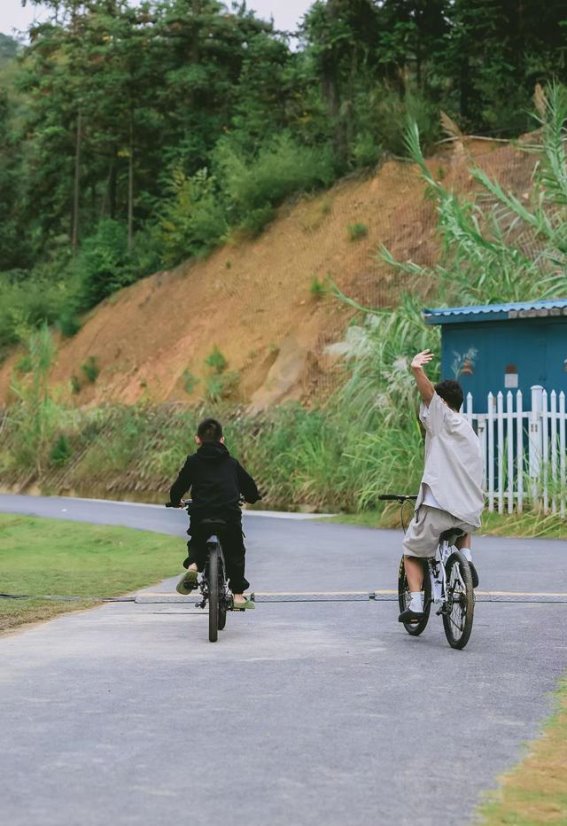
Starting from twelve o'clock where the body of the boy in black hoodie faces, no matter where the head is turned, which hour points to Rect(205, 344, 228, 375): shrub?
The shrub is roughly at 12 o'clock from the boy in black hoodie.

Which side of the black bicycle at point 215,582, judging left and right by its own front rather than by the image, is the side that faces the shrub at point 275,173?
front

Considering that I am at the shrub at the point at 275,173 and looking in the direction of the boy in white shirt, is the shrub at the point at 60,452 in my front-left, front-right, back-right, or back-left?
front-right

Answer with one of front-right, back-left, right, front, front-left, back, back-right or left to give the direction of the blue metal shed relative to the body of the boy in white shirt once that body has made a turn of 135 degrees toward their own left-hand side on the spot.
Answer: back

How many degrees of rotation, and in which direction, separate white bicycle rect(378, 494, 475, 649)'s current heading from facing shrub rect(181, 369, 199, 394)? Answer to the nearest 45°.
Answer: approximately 45° to its right

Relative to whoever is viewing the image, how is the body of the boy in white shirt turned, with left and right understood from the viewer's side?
facing away from the viewer and to the left of the viewer

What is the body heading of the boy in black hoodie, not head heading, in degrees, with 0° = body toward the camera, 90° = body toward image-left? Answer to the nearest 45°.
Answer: approximately 180°

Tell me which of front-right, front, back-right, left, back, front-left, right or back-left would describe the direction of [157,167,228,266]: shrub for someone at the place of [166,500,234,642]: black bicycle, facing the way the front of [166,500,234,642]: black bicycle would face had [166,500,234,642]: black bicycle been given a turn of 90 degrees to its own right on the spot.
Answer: left

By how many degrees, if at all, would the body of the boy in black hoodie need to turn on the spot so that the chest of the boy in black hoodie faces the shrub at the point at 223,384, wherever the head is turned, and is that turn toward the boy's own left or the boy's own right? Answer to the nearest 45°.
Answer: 0° — they already face it

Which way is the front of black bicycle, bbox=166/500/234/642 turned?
away from the camera

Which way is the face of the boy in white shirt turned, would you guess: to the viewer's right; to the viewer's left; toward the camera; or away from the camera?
away from the camera

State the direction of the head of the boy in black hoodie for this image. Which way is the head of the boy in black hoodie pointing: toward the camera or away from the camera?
away from the camera

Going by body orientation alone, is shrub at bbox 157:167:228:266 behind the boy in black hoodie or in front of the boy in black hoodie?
in front
